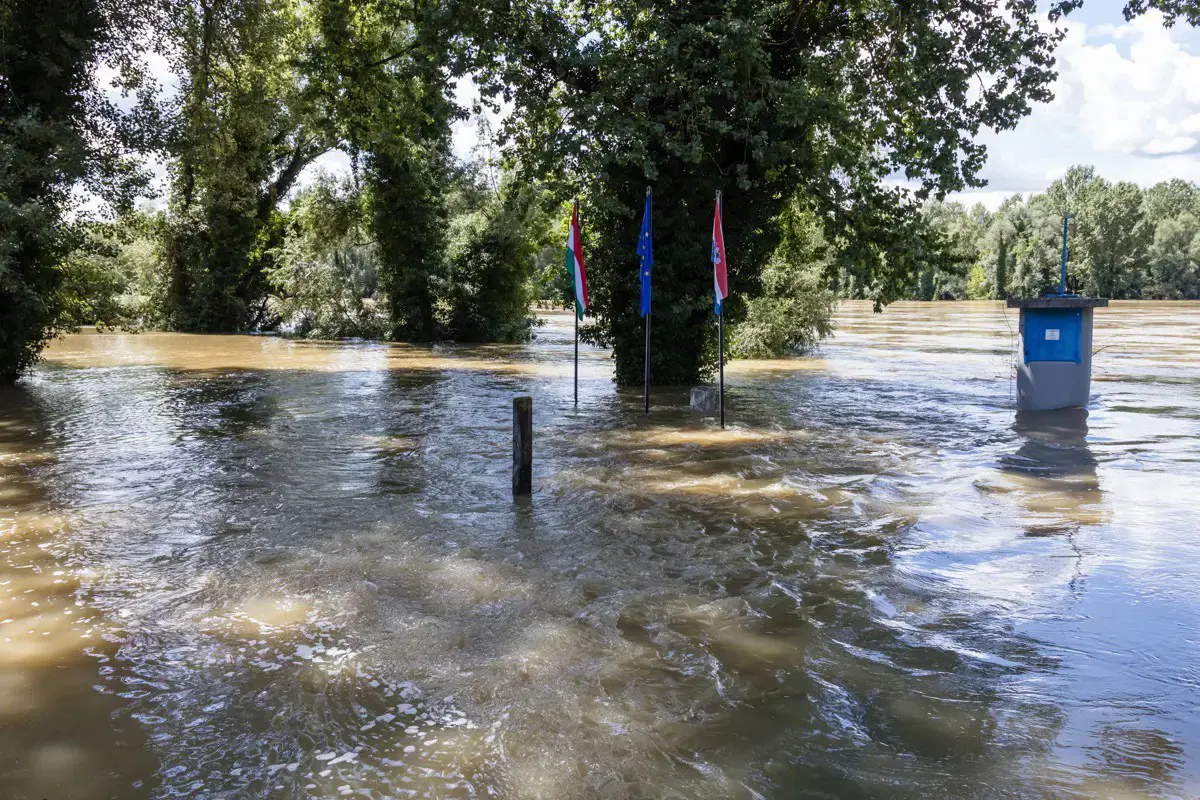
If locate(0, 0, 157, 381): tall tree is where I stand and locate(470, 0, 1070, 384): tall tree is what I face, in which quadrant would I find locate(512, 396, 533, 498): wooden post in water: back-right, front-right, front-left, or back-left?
front-right

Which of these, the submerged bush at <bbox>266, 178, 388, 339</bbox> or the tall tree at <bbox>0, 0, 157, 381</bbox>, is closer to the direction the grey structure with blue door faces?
the tall tree

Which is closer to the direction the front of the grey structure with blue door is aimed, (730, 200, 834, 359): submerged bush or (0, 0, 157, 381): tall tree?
the tall tree

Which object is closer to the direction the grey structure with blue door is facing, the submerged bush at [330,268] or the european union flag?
the european union flag

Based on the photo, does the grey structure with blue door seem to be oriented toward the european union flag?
no

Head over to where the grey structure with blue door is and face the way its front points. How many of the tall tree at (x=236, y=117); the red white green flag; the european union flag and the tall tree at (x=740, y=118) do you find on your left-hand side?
0

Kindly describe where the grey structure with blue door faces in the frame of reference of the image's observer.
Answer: facing the viewer

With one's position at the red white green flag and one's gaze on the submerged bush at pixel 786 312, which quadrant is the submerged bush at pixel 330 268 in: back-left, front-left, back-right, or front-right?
front-left

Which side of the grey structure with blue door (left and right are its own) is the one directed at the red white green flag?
right

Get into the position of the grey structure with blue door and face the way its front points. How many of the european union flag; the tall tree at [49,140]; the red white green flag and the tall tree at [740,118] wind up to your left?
0

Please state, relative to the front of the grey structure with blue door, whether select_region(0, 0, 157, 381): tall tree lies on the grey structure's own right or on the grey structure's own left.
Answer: on the grey structure's own right

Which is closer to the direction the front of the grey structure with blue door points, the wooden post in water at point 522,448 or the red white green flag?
the wooden post in water

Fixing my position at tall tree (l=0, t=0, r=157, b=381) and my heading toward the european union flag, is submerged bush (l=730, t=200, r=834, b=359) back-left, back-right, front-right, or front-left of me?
front-left

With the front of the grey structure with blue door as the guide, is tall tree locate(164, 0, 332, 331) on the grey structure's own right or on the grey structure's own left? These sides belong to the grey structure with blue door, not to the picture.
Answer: on the grey structure's own right

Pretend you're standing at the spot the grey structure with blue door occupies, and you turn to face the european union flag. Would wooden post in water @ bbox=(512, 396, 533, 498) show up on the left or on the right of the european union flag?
left

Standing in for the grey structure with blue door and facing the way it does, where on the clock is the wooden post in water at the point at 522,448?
The wooden post in water is roughly at 1 o'clock from the grey structure with blue door.

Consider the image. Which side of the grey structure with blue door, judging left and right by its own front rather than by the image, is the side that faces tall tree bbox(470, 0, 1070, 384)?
right
